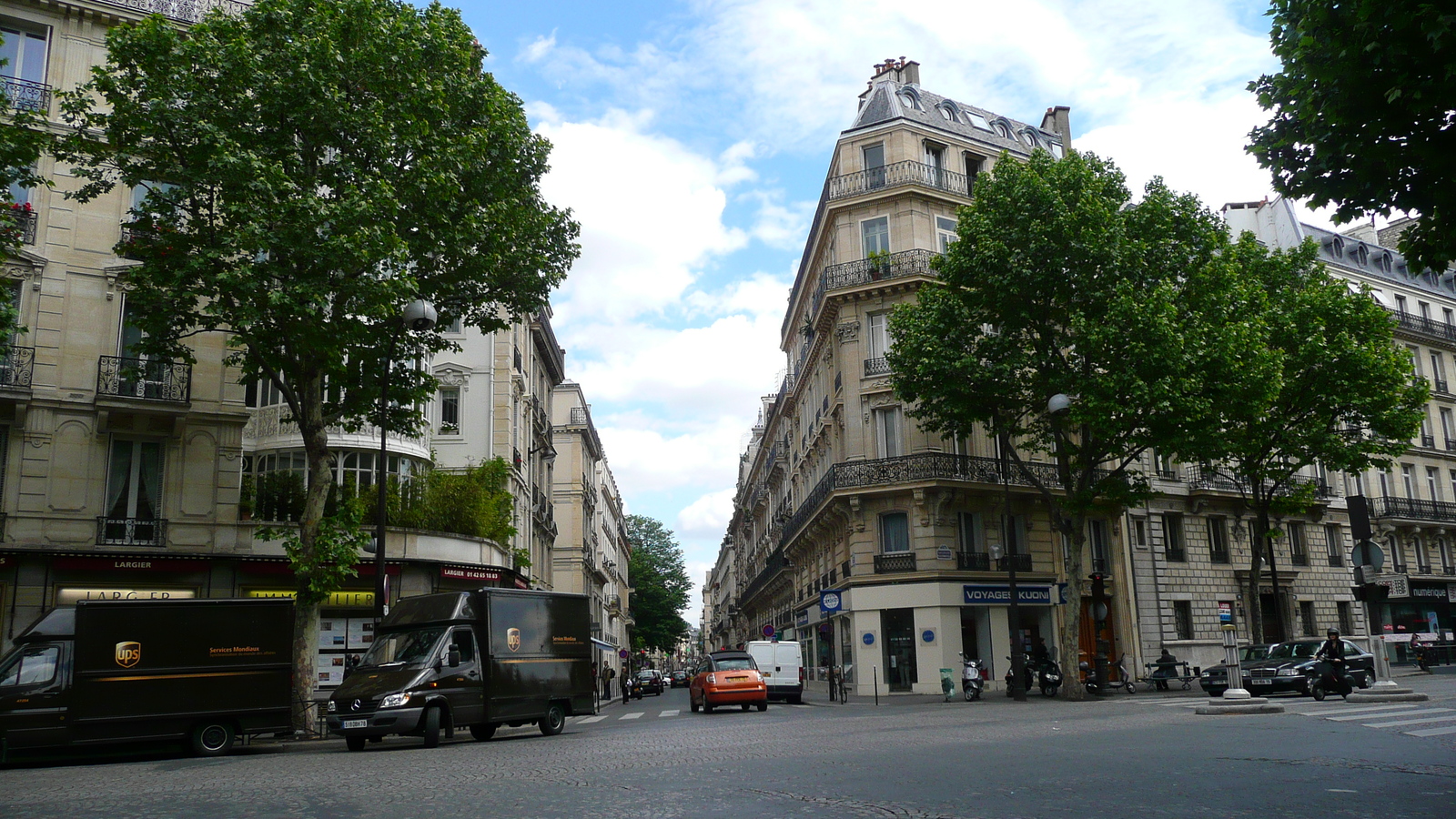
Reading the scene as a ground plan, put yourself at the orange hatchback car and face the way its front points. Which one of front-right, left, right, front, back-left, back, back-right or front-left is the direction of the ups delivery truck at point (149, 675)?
left

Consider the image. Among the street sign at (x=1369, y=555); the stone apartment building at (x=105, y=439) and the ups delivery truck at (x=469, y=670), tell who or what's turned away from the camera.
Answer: the street sign

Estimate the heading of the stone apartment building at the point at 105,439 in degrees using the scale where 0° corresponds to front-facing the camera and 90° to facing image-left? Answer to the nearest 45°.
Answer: approximately 315°

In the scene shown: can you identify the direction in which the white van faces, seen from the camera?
facing away from the viewer

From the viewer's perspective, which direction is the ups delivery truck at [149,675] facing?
to the viewer's left

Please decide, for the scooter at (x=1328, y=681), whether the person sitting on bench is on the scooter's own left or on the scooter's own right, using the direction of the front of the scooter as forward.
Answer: on the scooter's own right
